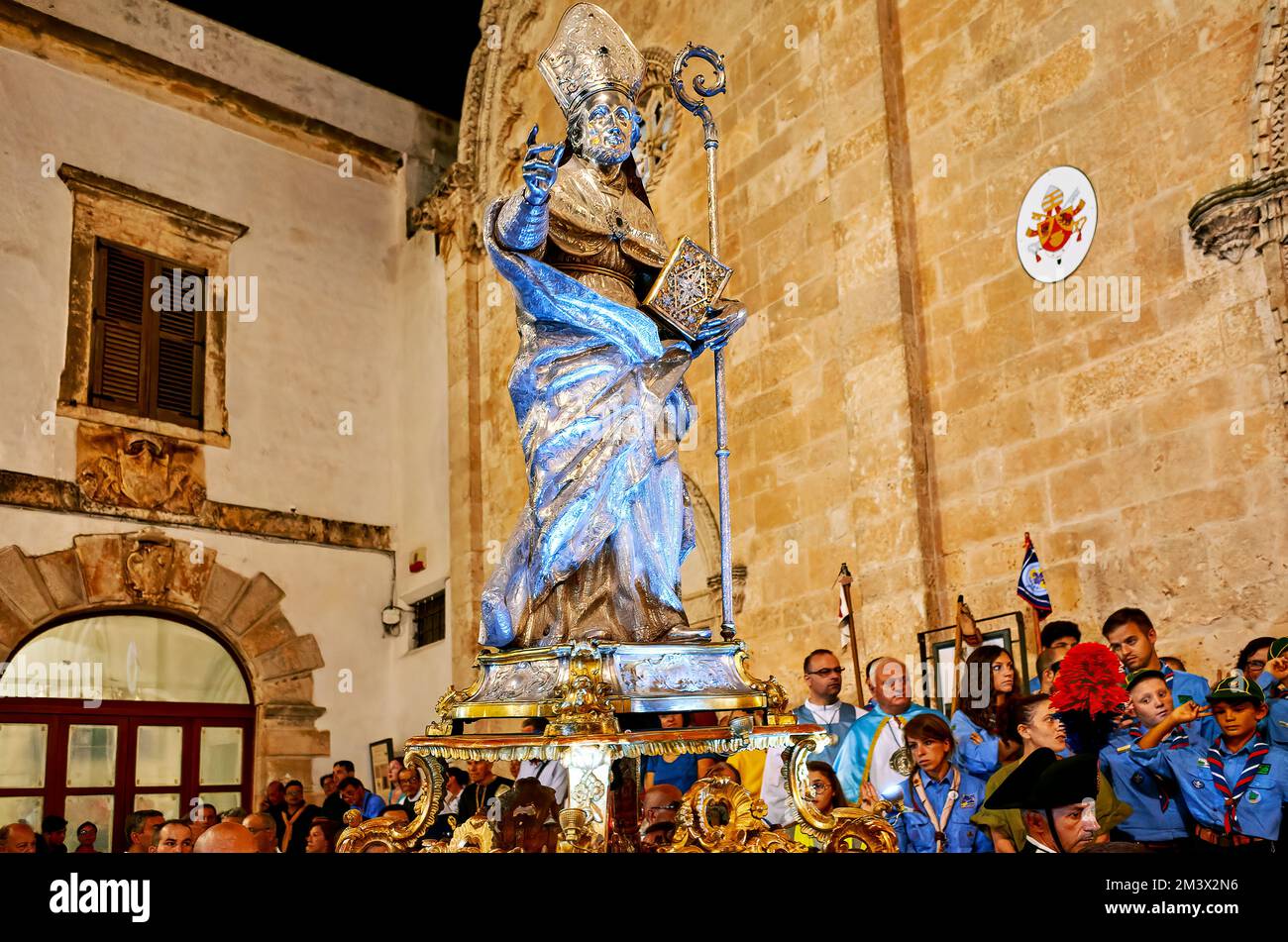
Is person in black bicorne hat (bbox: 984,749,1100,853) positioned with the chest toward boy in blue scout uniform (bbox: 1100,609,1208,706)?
no

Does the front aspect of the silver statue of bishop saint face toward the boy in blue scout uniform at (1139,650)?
no

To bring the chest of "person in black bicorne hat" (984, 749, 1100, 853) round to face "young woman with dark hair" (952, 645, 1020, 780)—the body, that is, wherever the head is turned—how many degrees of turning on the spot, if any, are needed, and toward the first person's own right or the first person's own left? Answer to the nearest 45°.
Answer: approximately 135° to the first person's own left

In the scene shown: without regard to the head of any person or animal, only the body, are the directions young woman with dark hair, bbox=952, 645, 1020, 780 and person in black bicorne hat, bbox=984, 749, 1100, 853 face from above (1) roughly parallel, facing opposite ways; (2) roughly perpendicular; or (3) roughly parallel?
roughly parallel

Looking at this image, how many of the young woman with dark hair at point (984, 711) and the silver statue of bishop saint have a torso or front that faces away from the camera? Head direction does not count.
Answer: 0

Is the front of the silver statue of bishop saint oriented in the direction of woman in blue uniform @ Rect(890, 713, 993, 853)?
no

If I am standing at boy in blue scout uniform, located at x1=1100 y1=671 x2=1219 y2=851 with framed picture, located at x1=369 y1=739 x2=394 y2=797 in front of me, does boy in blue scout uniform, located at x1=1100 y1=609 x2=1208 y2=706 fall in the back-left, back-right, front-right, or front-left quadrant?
front-right

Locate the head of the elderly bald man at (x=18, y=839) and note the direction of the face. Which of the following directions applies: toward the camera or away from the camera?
toward the camera

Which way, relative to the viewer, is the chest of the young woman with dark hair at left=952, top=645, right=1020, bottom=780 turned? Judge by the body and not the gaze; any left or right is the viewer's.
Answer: facing the viewer and to the right of the viewer

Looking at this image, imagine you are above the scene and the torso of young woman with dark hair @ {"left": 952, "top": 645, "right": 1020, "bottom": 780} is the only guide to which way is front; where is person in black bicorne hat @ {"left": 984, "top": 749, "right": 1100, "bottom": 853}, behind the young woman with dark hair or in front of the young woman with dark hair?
in front

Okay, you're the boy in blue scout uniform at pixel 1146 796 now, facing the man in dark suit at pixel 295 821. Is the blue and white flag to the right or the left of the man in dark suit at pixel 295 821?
right

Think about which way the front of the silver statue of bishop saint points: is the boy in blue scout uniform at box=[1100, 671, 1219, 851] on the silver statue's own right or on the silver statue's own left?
on the silver statue's own left

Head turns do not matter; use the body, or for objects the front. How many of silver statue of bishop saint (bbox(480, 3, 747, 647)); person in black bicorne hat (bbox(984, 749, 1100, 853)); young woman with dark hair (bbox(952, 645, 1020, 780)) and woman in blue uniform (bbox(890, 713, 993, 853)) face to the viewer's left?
0

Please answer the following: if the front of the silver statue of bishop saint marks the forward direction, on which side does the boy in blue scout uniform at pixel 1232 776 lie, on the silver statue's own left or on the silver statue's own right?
on the silver statue's own left

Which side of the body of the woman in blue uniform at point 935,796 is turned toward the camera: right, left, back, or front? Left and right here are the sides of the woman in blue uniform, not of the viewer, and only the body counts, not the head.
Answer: front

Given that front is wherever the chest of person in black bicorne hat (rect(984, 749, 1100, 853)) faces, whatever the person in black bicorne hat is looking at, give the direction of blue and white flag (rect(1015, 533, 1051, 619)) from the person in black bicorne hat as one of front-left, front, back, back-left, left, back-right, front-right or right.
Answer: back-left
